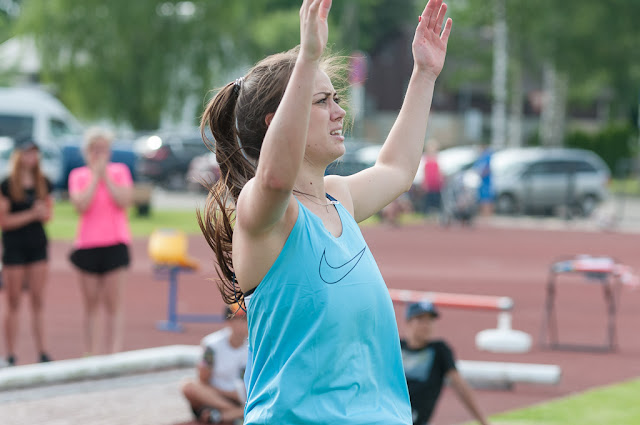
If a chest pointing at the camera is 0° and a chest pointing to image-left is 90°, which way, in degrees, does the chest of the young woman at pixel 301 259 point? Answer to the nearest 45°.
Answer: approximately 315°

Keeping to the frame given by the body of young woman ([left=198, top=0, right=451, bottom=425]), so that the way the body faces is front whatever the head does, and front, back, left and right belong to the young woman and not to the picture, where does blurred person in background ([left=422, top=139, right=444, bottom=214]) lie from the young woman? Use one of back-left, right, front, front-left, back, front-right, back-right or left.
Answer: back-left

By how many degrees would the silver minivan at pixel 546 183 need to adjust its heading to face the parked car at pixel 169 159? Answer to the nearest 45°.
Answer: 0° — it already faces it

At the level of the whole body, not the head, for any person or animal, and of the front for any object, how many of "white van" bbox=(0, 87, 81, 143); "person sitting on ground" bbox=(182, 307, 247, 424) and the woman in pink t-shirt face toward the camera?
2

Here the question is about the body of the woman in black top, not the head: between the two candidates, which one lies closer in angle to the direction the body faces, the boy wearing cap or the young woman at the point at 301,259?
the young woman

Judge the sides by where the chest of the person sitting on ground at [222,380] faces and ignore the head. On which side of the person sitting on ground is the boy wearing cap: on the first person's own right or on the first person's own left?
on the first person's own left

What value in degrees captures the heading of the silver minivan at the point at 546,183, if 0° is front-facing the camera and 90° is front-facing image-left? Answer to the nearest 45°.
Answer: approximately 90°
